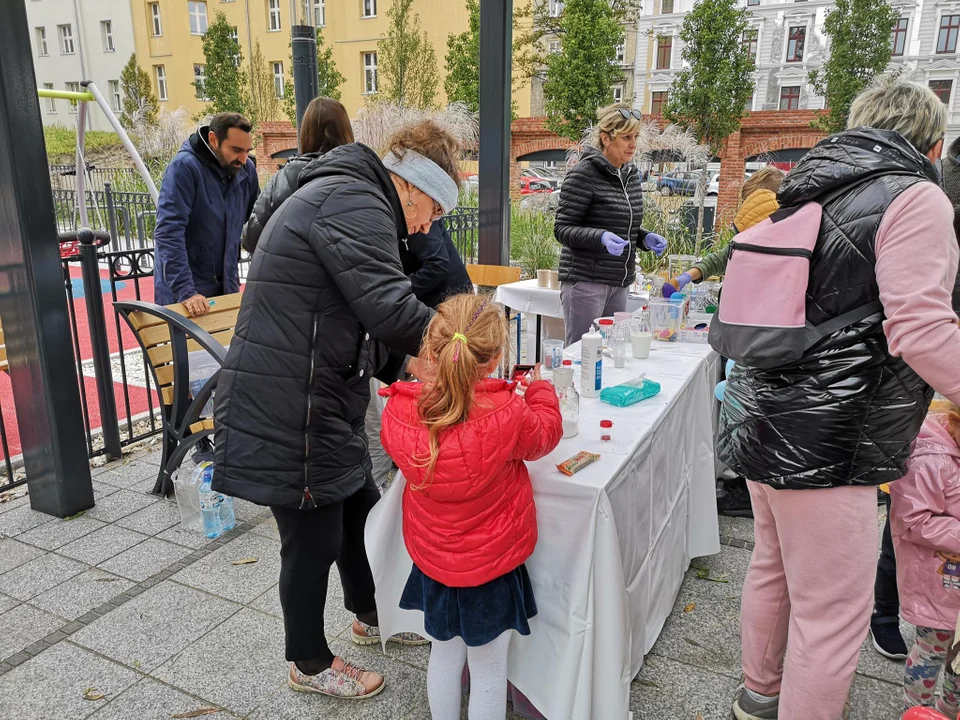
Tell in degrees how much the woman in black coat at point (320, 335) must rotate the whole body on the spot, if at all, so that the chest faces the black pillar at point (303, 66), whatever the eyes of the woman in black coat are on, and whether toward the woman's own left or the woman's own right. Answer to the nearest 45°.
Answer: approximately 90° to the woman's own left

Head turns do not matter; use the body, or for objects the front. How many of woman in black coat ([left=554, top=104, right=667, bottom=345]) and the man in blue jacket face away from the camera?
0

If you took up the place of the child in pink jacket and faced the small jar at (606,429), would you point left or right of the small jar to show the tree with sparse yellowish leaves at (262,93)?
right

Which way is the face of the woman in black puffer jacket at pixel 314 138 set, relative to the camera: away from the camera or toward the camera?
away from the camera

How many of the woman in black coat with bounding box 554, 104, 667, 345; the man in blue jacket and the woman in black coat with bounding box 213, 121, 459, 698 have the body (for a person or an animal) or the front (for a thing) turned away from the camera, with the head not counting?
0

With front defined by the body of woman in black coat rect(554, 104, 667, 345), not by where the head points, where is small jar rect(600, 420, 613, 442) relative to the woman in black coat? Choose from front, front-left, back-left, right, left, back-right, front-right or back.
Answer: front-right

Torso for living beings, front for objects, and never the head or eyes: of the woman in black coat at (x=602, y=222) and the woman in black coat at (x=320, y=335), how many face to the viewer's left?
0

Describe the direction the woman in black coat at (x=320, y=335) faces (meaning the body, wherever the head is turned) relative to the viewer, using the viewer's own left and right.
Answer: facing to the right of the viewer

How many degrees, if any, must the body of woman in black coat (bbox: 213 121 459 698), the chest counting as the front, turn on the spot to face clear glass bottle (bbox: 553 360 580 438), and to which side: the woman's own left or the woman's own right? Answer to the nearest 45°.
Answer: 0° — they already face it

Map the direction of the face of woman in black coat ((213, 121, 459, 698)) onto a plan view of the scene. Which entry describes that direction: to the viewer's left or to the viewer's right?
to the viewer's right

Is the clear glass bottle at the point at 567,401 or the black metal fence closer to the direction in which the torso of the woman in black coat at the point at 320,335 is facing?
the clear glass bottle
